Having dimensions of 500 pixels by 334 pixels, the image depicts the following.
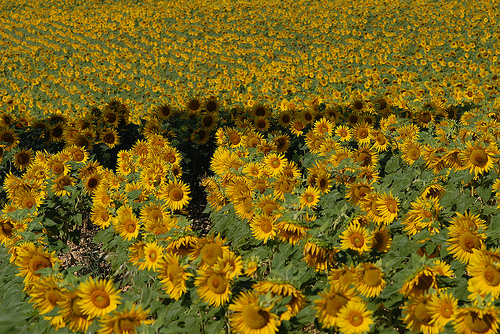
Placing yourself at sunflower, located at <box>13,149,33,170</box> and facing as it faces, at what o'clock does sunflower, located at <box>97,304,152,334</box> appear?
sunflower, located at <box>97,304,152,334</box> is roughly at 12 o'clock from sunflower, located at <box>13,149,33,170</box>.

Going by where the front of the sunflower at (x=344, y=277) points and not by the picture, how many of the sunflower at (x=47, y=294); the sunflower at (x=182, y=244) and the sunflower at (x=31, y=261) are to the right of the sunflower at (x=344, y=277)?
3

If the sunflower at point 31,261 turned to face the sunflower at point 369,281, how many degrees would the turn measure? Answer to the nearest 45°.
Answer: approximately 45° to its left

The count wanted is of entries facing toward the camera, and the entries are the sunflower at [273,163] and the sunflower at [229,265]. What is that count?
2

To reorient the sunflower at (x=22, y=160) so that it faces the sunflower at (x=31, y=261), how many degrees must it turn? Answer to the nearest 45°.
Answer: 0° — it already faces it

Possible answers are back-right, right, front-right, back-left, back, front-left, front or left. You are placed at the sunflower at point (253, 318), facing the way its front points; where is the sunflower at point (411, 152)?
back-left
